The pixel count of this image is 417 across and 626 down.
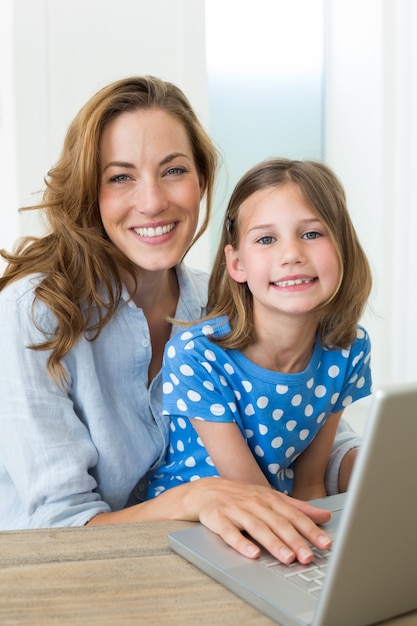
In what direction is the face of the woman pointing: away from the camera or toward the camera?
toward the camera

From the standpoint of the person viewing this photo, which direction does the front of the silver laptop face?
facing away from the viewer and to the left of the viewer

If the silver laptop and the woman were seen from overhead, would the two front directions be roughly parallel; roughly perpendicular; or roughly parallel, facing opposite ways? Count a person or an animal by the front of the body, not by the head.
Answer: roughly parallel, facing opposite ways

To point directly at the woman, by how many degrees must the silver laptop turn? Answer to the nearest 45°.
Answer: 0° — it already faces them

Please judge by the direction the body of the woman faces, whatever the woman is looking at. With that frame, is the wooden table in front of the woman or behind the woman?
in front

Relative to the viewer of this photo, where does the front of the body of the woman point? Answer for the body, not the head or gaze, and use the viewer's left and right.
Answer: facing the viewer and to the right of the viewer

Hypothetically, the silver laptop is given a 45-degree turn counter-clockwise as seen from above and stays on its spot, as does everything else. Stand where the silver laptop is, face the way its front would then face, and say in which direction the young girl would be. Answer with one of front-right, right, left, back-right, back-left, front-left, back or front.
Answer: right

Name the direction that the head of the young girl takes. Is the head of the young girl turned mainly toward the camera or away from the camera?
toward the camera
